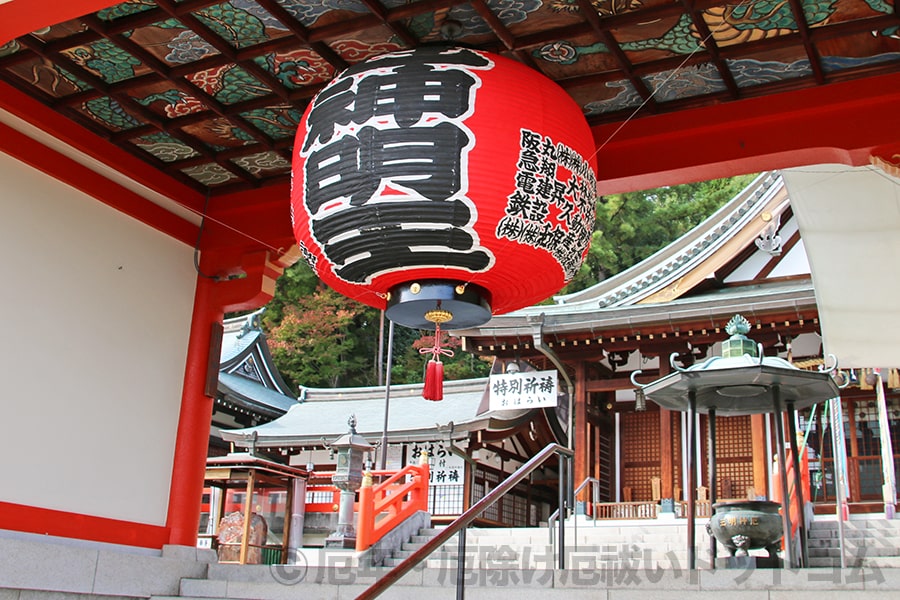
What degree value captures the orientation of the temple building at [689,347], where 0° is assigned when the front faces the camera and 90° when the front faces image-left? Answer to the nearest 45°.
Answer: approximately 0°

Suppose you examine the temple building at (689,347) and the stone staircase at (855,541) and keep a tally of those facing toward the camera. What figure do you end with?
2

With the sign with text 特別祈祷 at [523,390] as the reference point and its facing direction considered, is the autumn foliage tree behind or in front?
behind

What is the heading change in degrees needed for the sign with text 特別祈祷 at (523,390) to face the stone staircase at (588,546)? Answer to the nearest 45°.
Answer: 0° — it already faces it

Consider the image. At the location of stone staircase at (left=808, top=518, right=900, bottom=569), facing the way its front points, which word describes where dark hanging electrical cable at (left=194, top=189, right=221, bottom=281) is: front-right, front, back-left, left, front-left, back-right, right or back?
front-right

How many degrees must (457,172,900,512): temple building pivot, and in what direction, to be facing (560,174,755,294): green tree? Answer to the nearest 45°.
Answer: approximately 180°

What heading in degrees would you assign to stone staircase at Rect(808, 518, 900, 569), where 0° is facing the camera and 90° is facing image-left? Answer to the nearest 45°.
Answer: approximately 0°

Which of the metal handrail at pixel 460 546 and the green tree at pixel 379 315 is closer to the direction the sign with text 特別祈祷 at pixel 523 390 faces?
the metal handrail
